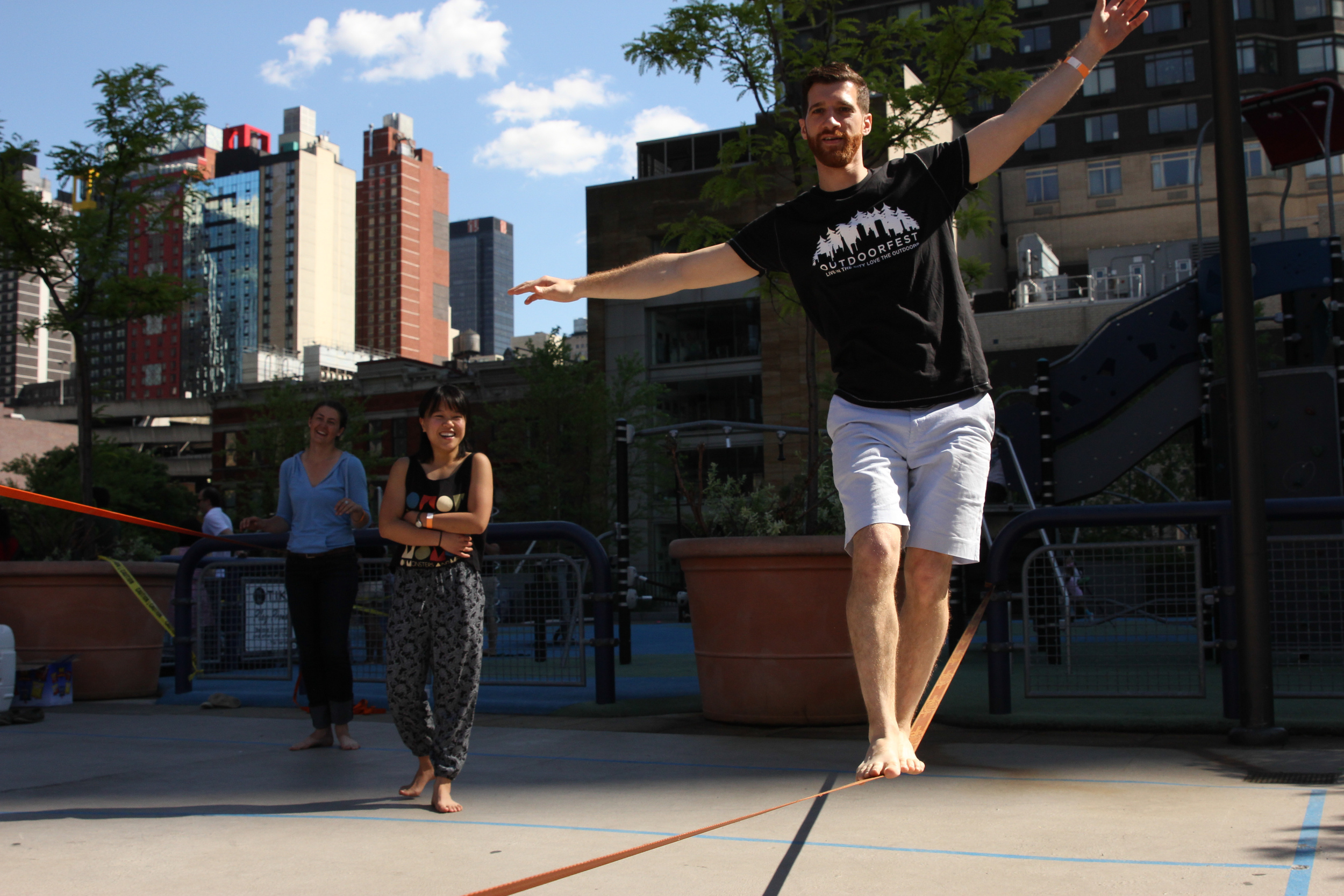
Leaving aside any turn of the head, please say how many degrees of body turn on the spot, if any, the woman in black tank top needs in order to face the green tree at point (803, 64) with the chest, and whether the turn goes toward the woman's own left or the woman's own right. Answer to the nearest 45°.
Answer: approximately 135° to the woman's own left

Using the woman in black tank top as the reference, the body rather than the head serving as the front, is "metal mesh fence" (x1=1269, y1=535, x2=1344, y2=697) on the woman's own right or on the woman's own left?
on the woman's own left

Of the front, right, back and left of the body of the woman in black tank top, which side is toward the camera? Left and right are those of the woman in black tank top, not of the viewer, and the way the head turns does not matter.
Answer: front

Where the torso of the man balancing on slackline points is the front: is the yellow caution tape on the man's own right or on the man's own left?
on the man's own right

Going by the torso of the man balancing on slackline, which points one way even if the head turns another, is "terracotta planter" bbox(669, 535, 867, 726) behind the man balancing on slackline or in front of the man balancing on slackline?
behind

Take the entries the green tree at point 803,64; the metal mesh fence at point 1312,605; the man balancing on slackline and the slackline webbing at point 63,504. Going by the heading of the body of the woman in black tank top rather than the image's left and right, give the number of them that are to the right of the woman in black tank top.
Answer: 1

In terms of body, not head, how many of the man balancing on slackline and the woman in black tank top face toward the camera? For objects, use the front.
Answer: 2

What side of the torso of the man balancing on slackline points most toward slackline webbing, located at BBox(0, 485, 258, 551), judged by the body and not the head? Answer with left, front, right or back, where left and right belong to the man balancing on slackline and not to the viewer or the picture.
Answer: right

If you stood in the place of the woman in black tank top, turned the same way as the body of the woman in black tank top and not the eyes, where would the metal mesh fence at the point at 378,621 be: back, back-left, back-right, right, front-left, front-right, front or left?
back

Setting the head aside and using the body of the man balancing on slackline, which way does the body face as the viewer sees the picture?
toward the camera
